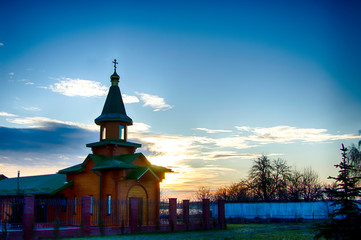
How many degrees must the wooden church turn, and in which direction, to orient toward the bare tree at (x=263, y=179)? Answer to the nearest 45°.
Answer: approximately 90° to its left

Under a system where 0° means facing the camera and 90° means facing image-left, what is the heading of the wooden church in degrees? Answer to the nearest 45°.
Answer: approximately 315°

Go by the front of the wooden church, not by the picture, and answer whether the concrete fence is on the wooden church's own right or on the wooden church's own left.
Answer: on the wooden church's own left
